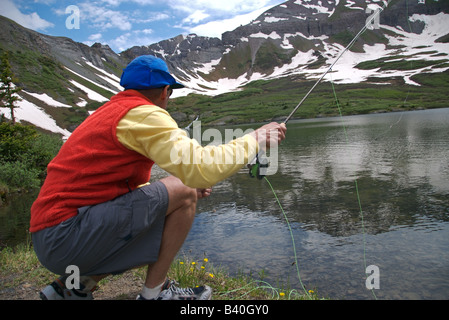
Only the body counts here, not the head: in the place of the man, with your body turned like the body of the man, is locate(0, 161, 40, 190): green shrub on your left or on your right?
on your left

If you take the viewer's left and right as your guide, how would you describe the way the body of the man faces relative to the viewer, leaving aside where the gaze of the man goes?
facing away from the viewer and to the right of the viewer

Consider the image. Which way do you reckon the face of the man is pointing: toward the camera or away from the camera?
away from the camera

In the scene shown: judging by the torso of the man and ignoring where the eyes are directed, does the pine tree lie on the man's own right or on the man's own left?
on the man's own left
